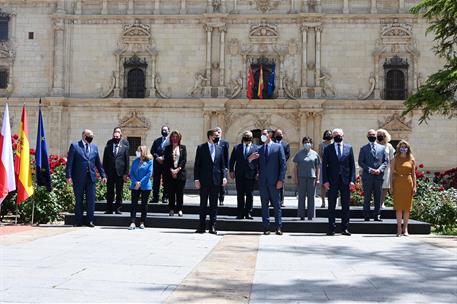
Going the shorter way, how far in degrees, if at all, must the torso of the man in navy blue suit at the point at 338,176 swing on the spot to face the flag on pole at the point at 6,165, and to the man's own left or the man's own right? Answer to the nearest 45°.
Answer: approximately 90° to the man's own right

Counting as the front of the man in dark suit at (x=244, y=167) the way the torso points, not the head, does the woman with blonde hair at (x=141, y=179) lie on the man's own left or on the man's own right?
on the man's own right

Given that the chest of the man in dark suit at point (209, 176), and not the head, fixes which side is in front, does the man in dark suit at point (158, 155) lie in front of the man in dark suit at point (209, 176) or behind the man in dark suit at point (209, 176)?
behind

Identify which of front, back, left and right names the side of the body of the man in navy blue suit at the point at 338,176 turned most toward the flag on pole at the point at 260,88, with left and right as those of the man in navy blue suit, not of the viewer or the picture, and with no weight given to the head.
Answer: back

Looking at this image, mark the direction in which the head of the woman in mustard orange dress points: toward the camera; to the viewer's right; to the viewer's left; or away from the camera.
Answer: toward the camera

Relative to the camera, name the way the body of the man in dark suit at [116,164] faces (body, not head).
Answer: toward the camera

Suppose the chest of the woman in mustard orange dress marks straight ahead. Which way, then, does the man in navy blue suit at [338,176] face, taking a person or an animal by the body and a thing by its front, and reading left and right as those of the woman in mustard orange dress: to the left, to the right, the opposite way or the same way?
the same way

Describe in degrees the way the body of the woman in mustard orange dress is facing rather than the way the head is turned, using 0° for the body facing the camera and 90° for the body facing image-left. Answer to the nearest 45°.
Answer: approximately 0°

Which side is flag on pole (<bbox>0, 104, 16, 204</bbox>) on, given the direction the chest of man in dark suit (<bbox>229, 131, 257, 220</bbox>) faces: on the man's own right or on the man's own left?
on the man's own right

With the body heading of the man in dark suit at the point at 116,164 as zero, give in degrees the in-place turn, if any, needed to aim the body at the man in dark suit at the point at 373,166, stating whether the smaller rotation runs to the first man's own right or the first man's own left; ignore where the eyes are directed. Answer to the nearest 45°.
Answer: approximately 90° to the first man's own left

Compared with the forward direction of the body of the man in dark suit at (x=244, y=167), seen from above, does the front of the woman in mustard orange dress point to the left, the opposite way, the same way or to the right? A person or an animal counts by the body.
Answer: the same way

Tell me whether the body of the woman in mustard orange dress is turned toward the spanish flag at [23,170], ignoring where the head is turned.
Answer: no

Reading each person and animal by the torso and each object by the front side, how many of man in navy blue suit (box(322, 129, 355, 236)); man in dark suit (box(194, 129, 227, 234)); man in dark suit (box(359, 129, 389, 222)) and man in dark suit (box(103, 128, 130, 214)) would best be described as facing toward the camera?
4

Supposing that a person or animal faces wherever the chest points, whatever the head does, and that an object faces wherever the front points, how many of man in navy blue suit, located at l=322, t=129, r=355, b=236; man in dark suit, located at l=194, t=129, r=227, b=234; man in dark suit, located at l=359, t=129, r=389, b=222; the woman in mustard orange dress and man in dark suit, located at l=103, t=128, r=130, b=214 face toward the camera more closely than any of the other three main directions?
5

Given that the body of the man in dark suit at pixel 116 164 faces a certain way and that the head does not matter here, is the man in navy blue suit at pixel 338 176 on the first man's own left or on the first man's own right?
on the first man's own left

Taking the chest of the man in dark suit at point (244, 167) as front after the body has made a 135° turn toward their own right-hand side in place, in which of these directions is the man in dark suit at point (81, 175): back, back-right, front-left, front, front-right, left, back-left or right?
front-left

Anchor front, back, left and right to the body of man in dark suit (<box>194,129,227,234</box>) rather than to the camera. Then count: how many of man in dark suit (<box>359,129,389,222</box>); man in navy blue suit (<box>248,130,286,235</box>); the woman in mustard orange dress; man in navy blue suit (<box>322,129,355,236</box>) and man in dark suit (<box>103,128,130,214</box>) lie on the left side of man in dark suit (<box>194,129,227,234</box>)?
4

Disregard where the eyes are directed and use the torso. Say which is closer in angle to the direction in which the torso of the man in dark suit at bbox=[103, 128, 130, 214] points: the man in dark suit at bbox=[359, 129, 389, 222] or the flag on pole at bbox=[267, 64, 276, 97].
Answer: the man in dark suit

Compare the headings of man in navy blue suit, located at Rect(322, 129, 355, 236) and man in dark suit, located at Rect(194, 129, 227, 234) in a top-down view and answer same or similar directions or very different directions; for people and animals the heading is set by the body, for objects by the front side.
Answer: same or similar directions

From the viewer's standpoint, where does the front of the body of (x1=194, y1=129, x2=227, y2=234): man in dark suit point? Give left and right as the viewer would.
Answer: facing the viewer

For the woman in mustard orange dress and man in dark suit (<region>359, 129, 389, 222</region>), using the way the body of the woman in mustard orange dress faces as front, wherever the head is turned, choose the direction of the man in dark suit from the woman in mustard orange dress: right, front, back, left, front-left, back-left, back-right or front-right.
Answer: back-right
